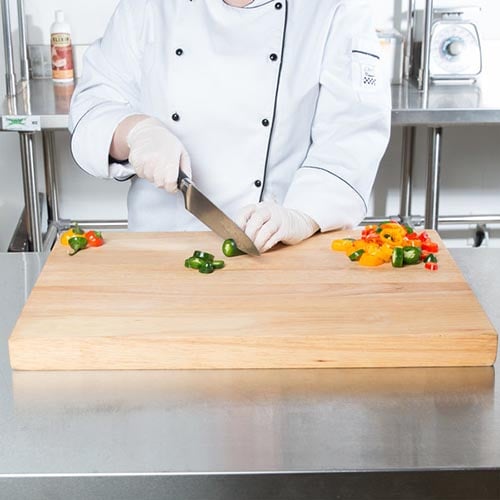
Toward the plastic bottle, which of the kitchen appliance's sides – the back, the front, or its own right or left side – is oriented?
right

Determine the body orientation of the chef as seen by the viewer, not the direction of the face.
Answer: toward the camera

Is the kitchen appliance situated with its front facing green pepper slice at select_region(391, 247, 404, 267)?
yes

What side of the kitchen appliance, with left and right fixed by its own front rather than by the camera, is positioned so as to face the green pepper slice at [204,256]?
front

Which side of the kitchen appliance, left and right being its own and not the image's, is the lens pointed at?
front

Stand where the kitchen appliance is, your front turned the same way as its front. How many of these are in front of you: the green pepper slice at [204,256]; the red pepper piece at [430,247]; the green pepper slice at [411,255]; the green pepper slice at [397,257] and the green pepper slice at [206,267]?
5

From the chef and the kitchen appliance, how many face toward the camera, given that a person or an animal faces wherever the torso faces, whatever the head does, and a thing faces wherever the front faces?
2

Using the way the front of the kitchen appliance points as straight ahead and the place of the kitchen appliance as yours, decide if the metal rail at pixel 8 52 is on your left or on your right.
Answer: on your right

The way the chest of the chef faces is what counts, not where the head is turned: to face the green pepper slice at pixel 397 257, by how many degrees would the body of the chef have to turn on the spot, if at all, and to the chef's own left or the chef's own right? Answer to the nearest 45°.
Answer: approximately 45° to the chef's own left

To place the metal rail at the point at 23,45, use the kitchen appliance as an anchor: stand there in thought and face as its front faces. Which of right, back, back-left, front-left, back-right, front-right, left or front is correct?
right

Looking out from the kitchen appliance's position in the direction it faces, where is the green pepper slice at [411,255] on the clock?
The green pepper slice is roughly at 12 o'clock from the kitchen appliance.

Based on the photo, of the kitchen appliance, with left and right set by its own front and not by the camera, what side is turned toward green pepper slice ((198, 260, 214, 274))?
front

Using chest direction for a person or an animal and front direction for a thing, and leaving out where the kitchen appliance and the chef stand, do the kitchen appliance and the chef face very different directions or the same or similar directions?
same or similar directions
